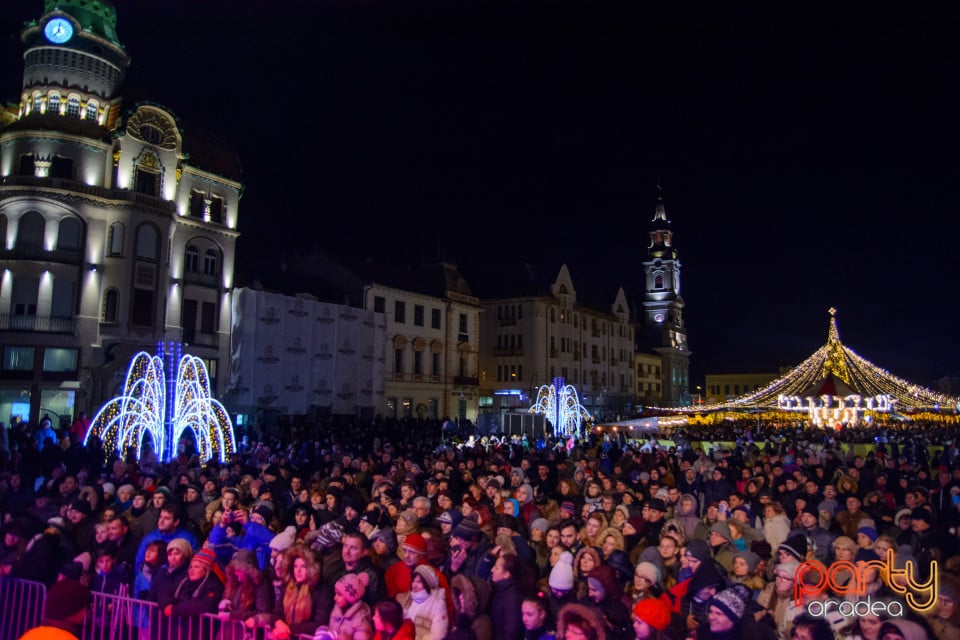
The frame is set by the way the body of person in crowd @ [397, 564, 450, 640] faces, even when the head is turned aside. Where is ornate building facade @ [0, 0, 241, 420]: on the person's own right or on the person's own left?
on the person's own right

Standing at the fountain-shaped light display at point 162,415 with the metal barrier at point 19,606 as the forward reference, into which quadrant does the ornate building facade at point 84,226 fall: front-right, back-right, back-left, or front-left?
back-right

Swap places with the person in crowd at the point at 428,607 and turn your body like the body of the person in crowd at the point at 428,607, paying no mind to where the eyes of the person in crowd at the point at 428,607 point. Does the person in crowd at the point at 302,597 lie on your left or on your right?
on your right

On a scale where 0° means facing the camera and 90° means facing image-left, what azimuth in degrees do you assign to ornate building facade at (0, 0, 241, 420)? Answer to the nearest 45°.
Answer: approximately 315°

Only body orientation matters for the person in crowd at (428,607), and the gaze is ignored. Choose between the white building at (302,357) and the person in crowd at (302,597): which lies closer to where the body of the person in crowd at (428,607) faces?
the person in crowd

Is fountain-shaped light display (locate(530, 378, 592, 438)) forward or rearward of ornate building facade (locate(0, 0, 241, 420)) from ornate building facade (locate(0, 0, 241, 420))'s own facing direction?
forward

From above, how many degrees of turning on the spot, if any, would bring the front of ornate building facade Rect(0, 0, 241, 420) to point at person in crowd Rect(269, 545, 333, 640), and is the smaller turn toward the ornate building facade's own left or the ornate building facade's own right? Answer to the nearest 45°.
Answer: approximately 45° to the ornate building facade's own right

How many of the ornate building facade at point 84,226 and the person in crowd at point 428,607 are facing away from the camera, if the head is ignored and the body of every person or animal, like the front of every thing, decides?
0

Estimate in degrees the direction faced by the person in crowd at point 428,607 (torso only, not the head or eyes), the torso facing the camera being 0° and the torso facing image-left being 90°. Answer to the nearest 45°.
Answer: approximately 45°
